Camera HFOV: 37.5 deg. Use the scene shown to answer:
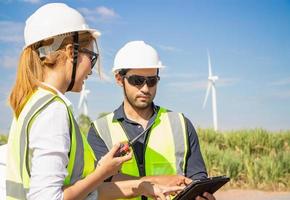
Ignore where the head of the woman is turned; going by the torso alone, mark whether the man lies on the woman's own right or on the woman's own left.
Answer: on the woman's own left

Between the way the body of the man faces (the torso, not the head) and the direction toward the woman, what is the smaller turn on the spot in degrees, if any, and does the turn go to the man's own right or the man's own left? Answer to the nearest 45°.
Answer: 0° — they already face them

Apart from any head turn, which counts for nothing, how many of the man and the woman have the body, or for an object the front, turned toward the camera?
1

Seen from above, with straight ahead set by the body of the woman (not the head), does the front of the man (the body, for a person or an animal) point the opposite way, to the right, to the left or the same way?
to the right

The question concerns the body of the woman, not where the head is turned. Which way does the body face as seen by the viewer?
to the viewer's right

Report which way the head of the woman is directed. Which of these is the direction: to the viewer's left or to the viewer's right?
to the viewer's right
